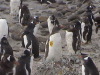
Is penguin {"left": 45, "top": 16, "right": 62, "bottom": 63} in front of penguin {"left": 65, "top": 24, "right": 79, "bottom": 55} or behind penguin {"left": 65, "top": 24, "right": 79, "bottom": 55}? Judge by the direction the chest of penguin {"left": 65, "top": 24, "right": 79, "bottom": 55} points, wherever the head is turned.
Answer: in front

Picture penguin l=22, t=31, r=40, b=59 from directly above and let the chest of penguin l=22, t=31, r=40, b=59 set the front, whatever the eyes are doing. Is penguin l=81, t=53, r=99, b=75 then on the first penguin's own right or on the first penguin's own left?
on the first penguin's own left

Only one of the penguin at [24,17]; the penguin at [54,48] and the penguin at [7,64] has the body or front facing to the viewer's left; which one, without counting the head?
the penguin at [24,17]

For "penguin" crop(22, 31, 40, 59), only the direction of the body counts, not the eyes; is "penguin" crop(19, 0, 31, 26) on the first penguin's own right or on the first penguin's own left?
on the first penguin's own right

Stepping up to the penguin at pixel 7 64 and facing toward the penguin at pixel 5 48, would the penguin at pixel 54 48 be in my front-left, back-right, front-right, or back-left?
front-right
